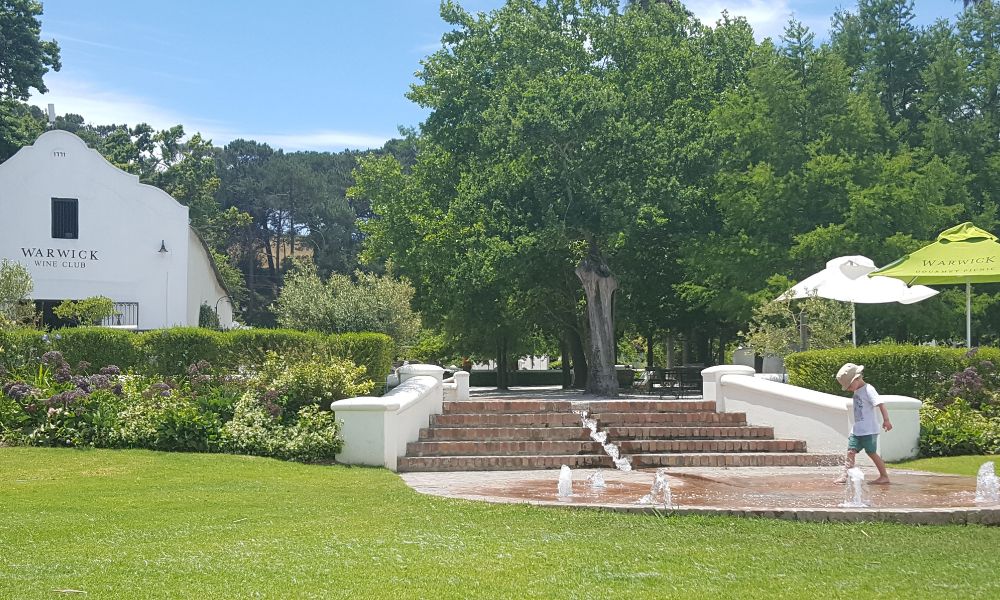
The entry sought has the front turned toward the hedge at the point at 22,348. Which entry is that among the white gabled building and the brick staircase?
the white gabled building

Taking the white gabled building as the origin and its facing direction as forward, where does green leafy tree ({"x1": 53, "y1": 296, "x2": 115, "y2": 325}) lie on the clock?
The green leafy tree is roughly at 12 o'clock from the white gabled building.

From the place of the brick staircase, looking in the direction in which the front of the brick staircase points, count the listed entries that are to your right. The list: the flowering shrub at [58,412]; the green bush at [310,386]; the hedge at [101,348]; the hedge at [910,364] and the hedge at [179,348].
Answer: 4

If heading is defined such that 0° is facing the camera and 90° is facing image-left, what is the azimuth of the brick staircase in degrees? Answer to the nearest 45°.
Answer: approximately 0°

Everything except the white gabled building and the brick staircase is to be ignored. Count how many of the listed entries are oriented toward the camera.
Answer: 2

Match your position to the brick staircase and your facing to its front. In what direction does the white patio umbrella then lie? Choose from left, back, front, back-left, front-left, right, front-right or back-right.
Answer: back-left

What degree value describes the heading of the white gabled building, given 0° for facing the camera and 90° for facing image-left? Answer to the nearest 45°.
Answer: approximately 0°

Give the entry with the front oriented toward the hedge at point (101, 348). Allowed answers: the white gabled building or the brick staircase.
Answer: the white gabled building

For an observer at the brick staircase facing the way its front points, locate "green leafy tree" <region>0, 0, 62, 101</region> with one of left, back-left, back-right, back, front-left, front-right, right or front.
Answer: back-right

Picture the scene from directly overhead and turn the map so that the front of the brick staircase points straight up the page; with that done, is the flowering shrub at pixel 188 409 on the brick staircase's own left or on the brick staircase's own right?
on the brick staircase's own right

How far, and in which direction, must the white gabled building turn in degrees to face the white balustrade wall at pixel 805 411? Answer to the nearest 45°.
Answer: approximately 45° to its left
